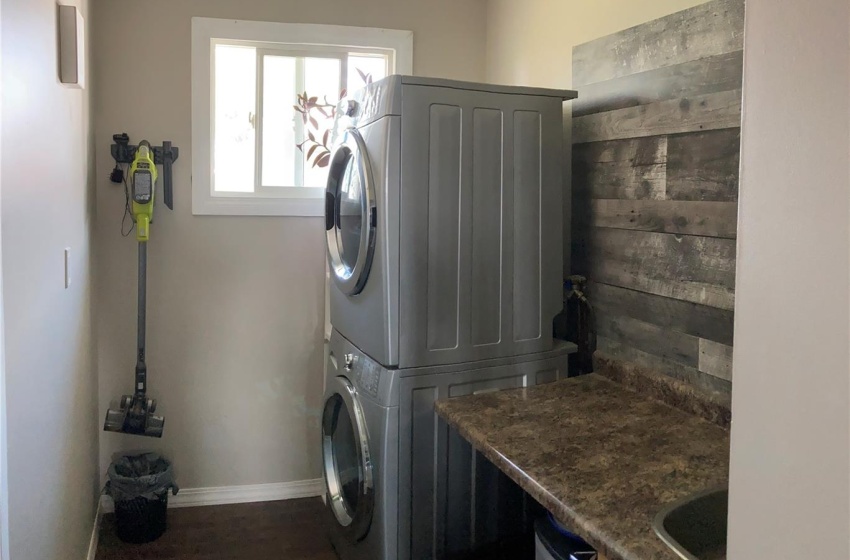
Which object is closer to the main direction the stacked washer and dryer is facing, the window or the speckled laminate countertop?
the window

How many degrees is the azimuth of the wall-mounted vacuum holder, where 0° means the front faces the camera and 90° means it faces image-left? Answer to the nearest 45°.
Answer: approximately 0°

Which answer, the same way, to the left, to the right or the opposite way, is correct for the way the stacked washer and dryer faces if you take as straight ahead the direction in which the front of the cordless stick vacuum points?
to the right

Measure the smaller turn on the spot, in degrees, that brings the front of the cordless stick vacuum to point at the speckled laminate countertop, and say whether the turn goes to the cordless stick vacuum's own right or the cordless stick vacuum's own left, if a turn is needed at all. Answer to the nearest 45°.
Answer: approximately 45° to the cordless stick vacuum's own left

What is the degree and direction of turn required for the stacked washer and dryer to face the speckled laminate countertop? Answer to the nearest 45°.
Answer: approximately 135° to its left

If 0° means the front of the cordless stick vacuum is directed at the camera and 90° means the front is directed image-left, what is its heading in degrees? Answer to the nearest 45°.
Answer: approximately 0°

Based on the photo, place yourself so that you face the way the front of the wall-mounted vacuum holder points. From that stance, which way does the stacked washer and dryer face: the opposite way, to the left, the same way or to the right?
to the right

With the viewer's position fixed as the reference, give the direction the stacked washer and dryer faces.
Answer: facing to the left of the viewer
